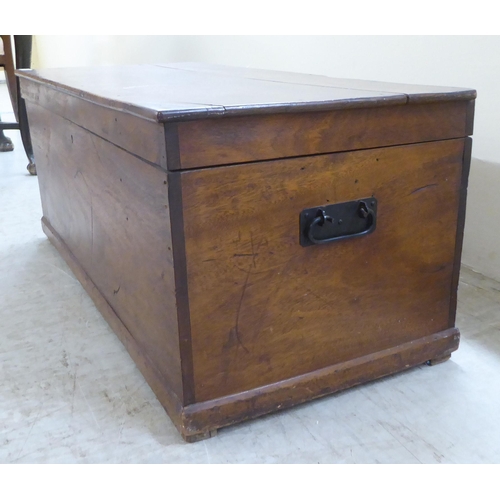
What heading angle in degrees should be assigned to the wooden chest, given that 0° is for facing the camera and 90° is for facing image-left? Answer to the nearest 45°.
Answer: approximately 45°
